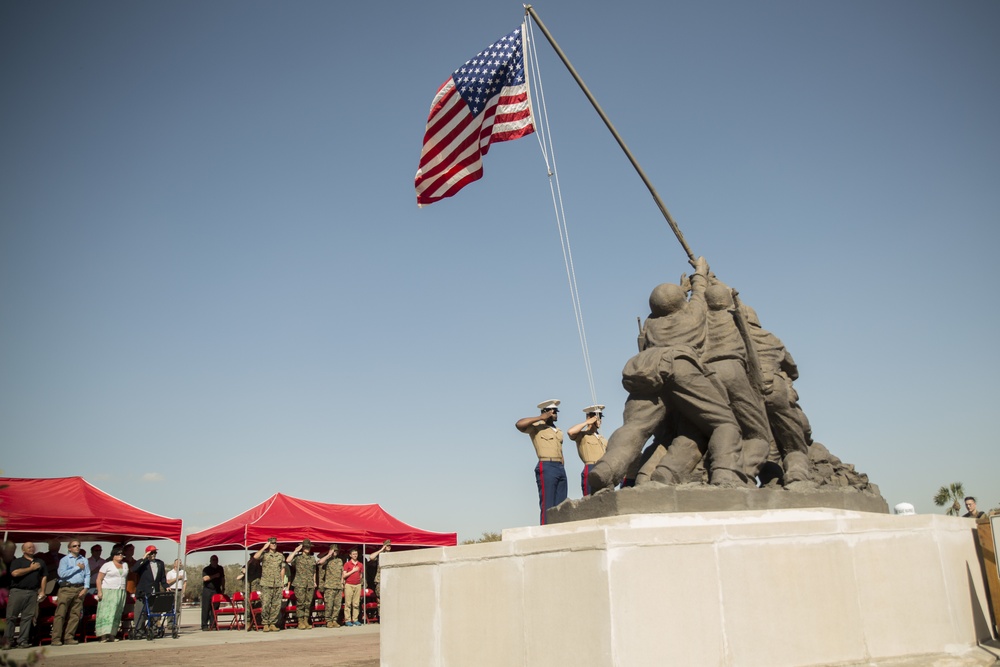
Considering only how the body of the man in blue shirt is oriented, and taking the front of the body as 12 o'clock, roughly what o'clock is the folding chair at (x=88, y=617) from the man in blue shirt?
The folding chair is roughly at 8 o'clock from the man in blue shirt.

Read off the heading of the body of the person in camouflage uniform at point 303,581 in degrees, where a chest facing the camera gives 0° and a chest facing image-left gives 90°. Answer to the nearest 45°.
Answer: approximately 315°
